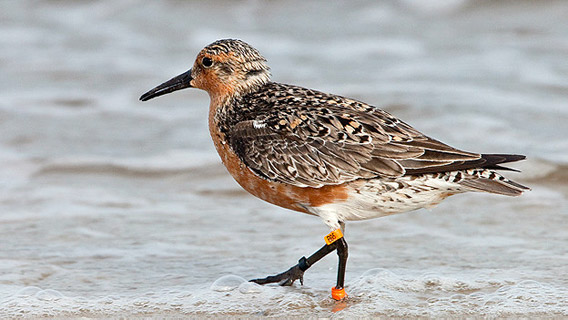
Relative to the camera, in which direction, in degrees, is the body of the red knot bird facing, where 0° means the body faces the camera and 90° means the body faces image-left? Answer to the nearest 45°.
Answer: approximately 90°
